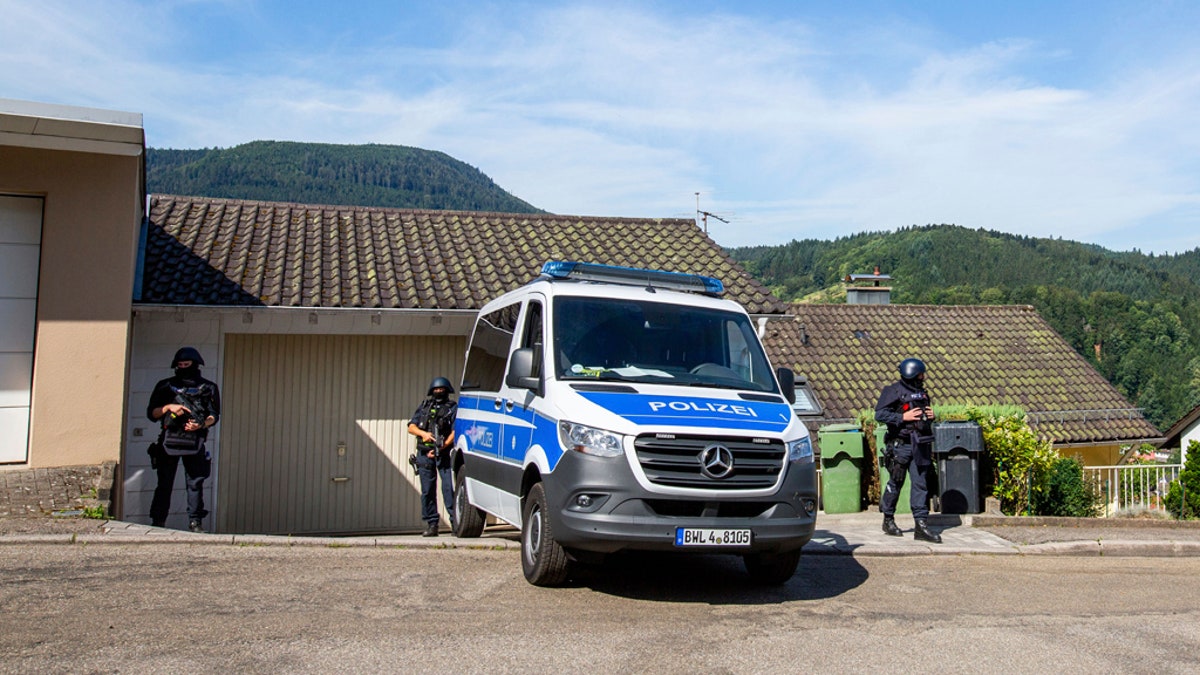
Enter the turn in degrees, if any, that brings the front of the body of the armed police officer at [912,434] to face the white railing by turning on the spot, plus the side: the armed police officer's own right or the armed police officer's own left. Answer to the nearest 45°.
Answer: approximately 90° to the armed police officer's own left

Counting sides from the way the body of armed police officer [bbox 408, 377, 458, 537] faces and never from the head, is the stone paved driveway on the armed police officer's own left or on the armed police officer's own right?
on the armed police officer's own right

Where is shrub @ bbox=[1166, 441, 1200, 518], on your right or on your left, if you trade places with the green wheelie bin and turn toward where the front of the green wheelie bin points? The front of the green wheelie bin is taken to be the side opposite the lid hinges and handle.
on your left

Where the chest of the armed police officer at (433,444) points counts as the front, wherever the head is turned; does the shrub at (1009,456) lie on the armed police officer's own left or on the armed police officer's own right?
on the armed police officer's own left

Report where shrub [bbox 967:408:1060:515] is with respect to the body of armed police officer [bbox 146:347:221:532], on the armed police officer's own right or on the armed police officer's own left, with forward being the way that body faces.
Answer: on the armed police officer's own left

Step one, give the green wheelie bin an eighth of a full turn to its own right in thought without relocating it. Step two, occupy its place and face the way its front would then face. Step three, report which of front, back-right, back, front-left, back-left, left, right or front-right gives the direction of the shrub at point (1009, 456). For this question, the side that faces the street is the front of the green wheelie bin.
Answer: back-left

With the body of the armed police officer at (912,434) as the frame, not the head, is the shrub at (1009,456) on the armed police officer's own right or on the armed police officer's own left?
on the armed police officer's own left

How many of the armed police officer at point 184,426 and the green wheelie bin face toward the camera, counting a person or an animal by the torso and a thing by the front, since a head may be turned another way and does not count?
2

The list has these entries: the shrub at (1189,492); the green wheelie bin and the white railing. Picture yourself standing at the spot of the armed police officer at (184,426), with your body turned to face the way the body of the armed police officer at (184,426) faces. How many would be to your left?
3

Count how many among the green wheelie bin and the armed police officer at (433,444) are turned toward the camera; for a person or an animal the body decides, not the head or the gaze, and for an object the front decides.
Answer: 2

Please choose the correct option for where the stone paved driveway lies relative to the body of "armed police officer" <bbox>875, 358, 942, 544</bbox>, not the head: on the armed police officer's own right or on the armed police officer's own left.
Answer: on the armed police officer's own right
